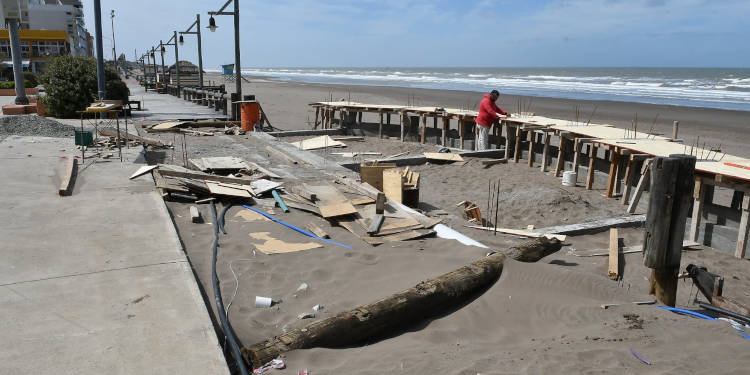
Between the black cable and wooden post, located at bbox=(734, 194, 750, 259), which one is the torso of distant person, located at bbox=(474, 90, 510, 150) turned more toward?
the wooden post

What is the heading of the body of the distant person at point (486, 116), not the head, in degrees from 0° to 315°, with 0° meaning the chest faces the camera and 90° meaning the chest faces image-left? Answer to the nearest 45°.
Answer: approximately 270°

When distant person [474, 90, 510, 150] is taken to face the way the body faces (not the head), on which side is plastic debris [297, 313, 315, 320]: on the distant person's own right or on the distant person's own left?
on the distant person's own right

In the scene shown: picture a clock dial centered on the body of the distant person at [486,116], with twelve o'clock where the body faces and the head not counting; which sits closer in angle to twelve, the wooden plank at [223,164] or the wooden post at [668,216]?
the wooden post

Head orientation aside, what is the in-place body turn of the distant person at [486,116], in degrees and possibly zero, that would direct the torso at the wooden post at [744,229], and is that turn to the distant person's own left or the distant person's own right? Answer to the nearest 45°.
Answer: approximately 45° to the distant person's own right

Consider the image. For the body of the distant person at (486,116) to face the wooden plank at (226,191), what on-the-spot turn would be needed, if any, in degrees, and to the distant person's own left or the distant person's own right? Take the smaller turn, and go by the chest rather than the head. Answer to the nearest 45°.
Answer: approximately 135° to the distant person's own right

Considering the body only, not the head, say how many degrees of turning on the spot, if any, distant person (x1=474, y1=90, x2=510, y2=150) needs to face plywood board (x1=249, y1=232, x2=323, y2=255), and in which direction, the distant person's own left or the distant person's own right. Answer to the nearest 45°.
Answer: approximately 90° to the distant person's own right

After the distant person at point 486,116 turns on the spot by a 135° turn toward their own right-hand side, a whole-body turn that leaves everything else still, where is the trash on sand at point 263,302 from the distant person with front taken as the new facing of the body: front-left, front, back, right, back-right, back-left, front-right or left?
front-left

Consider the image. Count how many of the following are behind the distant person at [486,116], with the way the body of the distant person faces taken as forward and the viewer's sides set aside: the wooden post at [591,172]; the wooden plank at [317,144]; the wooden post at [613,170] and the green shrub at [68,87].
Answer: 2

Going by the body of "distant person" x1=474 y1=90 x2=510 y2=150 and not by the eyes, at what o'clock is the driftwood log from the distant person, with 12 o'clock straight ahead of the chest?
The driftwood log is roughly at 3 o'clock from the distant person.

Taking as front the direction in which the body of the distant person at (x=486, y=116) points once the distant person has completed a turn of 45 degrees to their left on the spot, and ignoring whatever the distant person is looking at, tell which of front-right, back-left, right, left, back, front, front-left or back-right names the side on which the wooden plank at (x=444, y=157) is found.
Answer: back

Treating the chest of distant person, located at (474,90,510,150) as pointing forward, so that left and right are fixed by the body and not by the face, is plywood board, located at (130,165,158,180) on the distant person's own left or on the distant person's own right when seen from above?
on the distant person's own right
